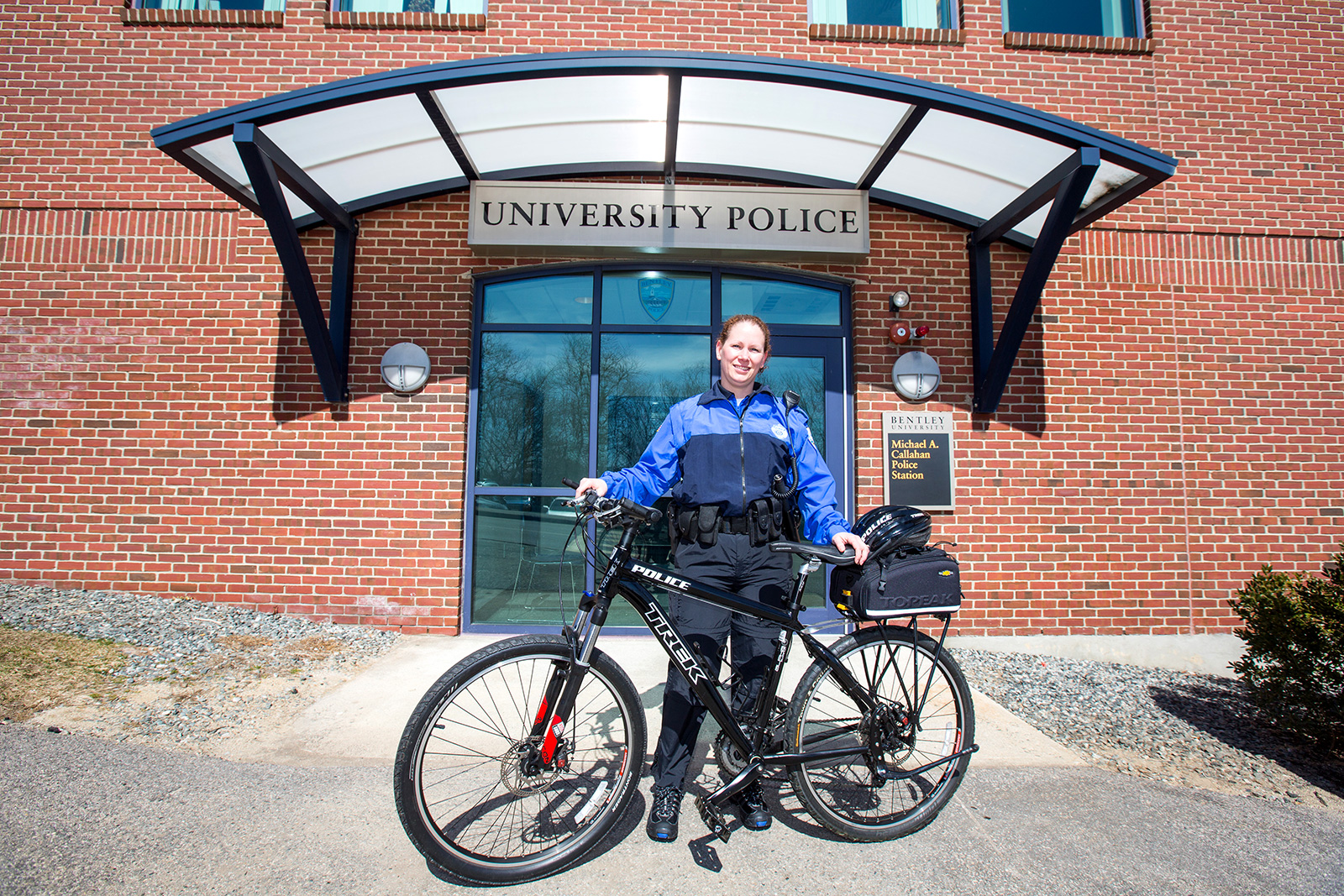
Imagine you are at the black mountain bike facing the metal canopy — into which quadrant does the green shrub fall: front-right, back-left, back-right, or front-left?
front-right

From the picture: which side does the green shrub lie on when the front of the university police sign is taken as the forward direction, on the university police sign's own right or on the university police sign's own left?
on the university police sign's own left

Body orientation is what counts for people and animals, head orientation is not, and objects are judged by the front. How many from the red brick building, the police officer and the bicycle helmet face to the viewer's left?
1

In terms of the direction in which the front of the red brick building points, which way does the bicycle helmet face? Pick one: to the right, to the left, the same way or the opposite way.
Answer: to the right

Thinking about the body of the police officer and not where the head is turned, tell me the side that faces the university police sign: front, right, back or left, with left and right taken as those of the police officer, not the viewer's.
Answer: back

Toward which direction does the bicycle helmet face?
to the viewer's left

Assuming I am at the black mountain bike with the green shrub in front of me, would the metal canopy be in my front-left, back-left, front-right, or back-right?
front-left

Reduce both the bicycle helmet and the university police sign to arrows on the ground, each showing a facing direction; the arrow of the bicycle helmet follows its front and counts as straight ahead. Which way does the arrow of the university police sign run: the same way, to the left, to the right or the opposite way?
to the left

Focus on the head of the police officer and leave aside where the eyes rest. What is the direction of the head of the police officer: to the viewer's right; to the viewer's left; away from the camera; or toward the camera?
toward the camera

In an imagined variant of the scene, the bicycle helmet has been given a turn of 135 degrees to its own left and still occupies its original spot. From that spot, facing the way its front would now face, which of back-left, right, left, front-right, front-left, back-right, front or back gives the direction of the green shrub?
left

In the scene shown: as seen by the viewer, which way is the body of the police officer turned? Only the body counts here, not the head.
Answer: toward the camera

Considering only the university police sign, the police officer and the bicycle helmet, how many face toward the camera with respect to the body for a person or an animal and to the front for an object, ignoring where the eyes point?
2

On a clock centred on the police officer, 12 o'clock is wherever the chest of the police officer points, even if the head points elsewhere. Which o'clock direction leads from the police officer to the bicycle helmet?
The bicycle helmet is roughly at 9 o'clock from the police officer.

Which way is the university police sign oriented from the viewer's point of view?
toward the camera

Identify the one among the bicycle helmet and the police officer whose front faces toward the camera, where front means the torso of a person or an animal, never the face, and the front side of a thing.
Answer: the police officer

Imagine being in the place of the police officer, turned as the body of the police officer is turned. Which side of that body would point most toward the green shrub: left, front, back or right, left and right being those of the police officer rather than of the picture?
left

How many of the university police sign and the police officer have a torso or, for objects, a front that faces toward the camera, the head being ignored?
2
